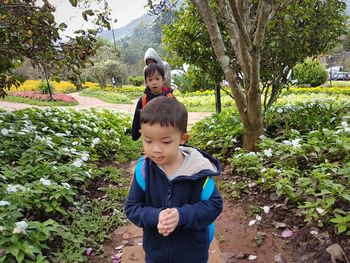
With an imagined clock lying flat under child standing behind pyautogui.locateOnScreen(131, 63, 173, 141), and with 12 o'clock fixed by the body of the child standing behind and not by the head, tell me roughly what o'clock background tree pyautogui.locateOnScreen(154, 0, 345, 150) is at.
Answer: The background tree is roughly at 8 o'clock from the child standing behind.

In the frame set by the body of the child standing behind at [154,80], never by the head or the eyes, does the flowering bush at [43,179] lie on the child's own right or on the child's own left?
on the child's own right

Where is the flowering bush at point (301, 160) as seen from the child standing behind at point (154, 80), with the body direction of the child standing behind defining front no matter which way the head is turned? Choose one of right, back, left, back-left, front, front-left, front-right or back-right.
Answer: left

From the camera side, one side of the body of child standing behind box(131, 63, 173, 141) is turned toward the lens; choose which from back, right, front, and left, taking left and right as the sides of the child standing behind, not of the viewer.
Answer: front

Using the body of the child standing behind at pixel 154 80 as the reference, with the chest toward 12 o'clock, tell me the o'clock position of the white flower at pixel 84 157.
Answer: The white flower is roughly at 4 o'clock from the child standing behind.

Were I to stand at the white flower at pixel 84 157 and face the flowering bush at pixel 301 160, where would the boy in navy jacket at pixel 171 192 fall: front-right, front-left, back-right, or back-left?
front-right

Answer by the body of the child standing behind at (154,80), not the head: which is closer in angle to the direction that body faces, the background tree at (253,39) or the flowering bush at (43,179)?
the flowering bush

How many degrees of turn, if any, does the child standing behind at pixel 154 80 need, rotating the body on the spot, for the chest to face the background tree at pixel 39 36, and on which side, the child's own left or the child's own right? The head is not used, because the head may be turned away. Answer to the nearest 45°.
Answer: approximately 135° to the child's own right

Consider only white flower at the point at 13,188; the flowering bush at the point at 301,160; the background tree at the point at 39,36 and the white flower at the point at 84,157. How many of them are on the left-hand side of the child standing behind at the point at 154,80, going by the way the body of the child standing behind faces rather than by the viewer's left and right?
1

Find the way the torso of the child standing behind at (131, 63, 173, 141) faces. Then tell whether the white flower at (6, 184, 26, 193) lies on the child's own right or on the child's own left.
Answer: on the child's own right

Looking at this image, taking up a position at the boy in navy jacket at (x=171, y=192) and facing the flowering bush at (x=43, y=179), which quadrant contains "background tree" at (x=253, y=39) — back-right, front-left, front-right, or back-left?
front-right

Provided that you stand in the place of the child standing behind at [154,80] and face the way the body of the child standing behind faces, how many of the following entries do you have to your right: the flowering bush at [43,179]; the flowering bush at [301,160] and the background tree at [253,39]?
1

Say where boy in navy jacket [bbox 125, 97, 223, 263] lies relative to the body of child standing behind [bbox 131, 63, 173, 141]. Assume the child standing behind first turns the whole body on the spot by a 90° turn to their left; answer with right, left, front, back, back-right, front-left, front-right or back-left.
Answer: right
